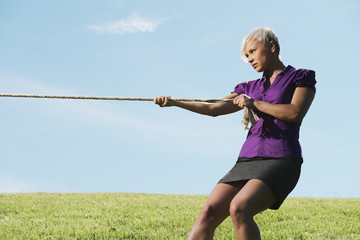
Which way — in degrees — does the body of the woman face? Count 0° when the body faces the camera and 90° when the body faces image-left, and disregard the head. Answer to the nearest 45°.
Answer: approximately 45°

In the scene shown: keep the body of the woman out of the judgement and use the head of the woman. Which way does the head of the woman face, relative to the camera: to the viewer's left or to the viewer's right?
to the viewer's left
